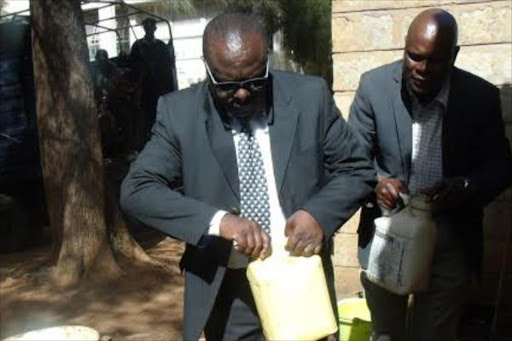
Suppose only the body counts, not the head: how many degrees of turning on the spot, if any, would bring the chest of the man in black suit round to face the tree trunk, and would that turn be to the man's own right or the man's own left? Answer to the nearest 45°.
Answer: approximately 90° to the man's own right

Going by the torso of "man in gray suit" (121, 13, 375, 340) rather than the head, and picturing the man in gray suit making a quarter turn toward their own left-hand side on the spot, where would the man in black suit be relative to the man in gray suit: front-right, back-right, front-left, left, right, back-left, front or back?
front-left

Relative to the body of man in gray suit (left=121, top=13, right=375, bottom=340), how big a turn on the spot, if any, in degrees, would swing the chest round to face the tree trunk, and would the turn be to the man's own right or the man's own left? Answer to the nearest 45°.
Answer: approximately 180°

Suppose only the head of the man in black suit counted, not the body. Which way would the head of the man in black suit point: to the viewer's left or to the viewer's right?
to the viewer's left

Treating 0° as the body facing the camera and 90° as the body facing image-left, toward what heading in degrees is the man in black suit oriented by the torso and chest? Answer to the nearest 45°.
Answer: approximately 45°

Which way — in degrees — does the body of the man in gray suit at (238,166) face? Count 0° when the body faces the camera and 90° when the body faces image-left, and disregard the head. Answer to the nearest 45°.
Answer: approximately 0°

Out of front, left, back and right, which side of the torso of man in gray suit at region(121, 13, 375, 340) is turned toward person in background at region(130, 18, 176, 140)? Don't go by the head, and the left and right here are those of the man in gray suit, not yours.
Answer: back
